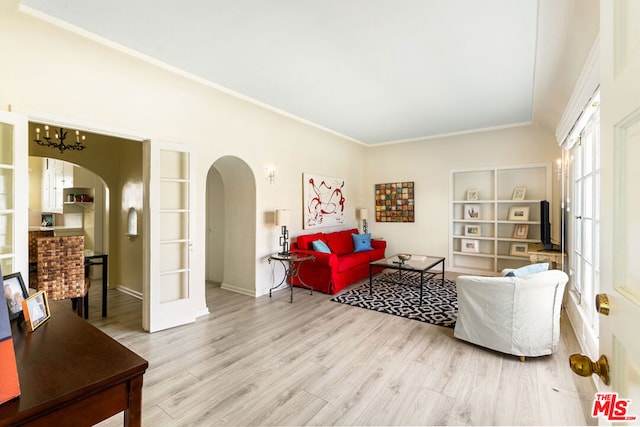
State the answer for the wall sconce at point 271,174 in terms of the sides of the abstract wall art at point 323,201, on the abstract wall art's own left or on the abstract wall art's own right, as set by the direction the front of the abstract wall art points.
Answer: on the abstract wall art's own right

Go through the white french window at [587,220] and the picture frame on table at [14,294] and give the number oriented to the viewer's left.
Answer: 1

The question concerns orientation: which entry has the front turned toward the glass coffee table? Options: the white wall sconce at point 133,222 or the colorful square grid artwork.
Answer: the colorful square grid artwork

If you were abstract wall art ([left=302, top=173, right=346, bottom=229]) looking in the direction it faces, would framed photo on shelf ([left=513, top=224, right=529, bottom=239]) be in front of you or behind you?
in front

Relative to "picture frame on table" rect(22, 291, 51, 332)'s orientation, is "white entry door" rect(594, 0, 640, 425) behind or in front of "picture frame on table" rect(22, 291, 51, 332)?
in front

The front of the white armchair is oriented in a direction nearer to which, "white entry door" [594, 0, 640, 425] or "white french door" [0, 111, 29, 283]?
the white french door

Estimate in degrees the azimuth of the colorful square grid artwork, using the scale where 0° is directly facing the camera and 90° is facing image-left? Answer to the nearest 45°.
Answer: approximately 0°

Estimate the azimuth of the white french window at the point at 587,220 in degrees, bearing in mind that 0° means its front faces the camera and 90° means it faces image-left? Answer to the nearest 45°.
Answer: approximately 90°

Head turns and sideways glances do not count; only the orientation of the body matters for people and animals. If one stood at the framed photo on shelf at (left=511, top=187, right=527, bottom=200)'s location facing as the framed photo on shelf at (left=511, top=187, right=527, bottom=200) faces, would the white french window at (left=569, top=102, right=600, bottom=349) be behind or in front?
in front

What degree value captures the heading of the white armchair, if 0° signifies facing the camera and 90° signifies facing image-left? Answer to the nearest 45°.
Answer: approximately 135°

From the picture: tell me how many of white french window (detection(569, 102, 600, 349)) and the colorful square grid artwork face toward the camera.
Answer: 1

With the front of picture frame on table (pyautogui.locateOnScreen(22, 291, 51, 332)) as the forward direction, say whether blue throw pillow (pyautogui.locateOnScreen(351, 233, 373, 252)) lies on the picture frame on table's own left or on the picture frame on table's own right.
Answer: on the picture frame on table's own left
